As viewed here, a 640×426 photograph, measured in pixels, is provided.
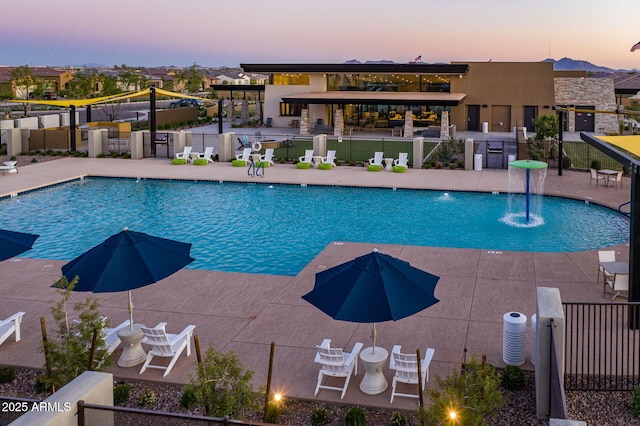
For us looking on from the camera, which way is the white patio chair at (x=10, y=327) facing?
facing away from the viewer and to the right of the viewer

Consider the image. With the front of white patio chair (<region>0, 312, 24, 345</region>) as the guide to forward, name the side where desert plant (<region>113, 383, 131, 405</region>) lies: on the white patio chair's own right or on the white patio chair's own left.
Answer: on the white patio chair's own right

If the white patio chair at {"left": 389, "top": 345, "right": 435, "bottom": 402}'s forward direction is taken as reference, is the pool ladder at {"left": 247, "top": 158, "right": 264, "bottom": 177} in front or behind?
in front
